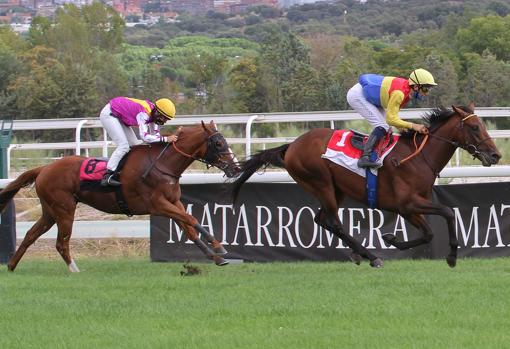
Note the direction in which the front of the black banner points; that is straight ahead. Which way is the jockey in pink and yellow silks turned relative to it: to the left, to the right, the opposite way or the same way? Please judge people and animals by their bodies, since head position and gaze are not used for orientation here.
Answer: to the left

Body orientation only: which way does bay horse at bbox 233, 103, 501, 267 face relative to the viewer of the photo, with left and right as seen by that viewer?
facing to the right of the viewer

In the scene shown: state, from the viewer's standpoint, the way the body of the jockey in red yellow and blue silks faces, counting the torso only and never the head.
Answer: to the viewer's right

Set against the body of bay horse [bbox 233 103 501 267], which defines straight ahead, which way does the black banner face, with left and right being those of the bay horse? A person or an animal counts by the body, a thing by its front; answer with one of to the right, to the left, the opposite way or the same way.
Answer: to the right

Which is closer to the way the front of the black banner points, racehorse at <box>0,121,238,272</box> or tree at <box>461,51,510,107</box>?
the racehorse

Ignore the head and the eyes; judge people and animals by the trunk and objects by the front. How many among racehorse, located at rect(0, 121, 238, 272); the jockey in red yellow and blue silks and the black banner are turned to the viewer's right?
2

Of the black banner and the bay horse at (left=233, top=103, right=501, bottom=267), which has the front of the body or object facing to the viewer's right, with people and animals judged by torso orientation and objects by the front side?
the bay horse

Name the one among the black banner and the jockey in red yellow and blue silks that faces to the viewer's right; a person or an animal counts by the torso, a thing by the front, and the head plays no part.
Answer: the jockey in red yellow and blue silks

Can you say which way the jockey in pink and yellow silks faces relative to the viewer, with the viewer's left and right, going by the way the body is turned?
facing to the right of the viewer

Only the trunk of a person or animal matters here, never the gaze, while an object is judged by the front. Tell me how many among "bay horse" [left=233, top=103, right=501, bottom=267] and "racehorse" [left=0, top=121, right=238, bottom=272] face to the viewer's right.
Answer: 2

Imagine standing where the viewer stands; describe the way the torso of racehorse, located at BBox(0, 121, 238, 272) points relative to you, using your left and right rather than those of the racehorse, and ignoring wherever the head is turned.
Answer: facing to the right of the viewer

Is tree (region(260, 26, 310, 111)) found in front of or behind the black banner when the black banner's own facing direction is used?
behind
